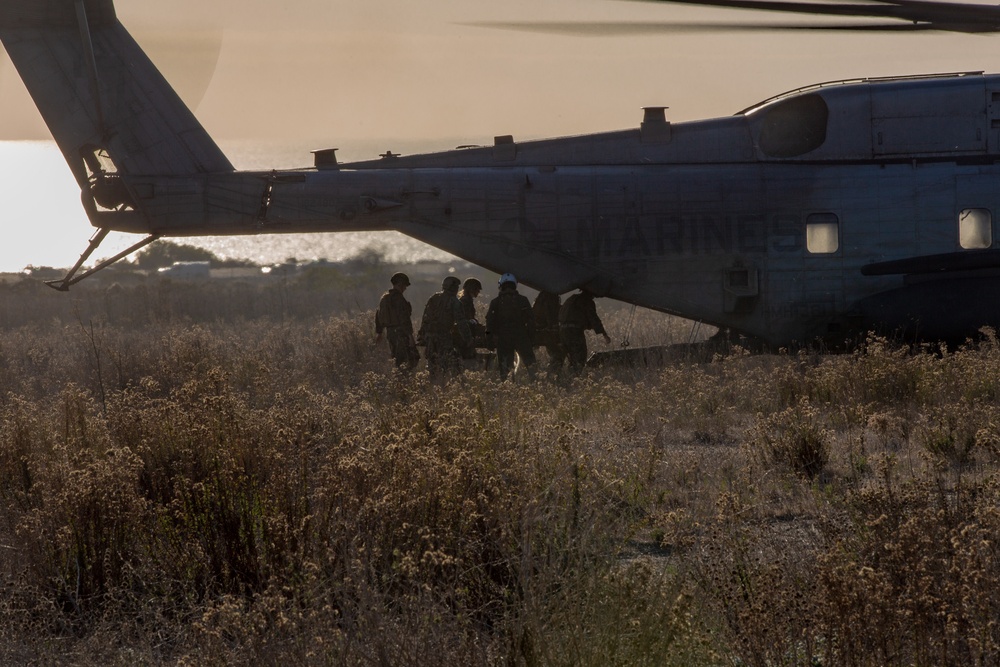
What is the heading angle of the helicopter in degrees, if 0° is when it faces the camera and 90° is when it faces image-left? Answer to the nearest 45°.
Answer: approximately 270°

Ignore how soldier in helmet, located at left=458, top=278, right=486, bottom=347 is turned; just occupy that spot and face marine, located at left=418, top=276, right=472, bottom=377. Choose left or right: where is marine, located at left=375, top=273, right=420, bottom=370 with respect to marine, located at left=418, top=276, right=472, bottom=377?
right

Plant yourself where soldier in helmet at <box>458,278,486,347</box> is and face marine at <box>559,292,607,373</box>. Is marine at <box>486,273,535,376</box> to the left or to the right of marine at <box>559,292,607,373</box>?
right

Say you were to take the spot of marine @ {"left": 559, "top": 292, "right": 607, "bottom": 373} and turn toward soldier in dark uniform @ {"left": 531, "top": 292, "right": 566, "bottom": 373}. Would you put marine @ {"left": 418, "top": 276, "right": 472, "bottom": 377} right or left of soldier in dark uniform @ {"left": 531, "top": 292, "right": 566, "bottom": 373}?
left

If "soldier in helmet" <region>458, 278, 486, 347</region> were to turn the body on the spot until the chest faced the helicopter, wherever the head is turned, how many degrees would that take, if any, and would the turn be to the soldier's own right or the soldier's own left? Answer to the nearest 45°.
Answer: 0° — they already face it

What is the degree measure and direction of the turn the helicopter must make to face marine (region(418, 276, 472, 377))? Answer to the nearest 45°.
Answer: approximately 180°
